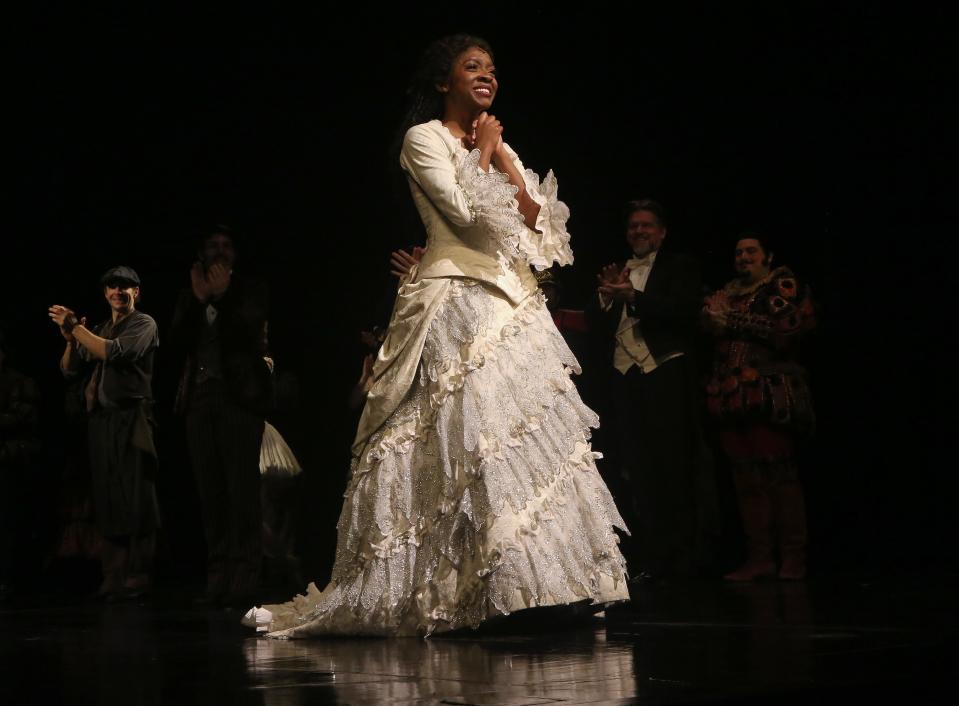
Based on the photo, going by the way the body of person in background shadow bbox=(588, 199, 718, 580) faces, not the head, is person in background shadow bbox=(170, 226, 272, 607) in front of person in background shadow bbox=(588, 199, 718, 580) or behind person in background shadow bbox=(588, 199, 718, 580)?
in front

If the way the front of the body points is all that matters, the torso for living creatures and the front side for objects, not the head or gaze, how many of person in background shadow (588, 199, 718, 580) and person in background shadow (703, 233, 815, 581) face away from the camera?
0

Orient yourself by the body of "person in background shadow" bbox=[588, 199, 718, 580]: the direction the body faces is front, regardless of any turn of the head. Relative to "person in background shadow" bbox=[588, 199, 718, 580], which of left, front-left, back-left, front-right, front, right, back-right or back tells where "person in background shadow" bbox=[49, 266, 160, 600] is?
front-right

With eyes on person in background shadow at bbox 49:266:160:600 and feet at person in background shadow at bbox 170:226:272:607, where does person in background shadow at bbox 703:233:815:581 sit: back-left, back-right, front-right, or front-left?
back-right

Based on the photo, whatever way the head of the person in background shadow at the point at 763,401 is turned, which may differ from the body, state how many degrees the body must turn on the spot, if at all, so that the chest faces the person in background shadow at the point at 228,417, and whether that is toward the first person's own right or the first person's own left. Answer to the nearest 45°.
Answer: approximately 45° to the first person's own right

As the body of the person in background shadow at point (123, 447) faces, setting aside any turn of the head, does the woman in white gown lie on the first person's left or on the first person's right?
on the first person's left

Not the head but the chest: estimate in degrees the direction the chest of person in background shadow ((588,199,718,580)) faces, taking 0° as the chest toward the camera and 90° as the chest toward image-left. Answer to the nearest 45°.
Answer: approximately 45°

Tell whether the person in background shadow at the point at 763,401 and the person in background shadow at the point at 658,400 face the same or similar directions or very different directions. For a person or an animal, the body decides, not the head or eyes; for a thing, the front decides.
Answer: same or similar directions

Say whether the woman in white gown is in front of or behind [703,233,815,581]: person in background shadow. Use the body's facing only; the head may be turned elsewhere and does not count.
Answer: in front

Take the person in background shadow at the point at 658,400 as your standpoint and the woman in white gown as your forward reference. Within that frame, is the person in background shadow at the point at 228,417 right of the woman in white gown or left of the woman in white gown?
right

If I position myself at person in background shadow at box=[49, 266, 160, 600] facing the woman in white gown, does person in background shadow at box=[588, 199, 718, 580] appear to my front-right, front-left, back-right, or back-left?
front-left

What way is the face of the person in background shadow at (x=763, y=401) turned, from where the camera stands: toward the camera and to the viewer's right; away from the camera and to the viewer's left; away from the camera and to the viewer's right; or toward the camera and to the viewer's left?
toward the camera and to the viewer's left

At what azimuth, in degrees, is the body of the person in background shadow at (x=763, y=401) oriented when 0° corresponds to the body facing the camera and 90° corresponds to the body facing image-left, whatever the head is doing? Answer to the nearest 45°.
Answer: approximately 45°

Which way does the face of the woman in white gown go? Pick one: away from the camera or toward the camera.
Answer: toward the camera

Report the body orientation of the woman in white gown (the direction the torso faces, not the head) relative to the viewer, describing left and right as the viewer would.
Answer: facing the viewer and to the right of the viewer
